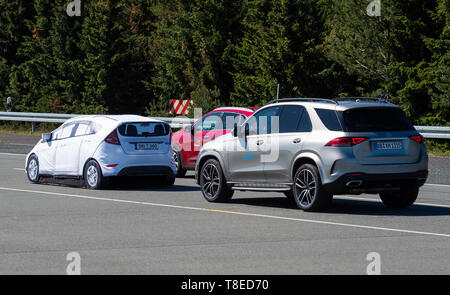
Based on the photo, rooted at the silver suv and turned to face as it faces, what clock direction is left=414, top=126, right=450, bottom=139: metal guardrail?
The metal guardrail is roughly at 2 o'clock from the silver suv.

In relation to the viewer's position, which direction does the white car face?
facing away from the viewer and to the left of the viewer

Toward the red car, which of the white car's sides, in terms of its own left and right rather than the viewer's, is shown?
right

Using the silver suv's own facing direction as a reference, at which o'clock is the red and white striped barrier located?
The red and white striped barrier is roughly at 1 o'clock from the silver suv.

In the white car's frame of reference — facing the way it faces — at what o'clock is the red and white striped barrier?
The red and white striped barrier is roughly at 2 o'clock from the white car.

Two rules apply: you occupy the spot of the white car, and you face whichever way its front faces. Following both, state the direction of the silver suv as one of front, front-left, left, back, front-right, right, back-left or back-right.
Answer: back

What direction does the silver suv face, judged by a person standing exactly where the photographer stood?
facing away from the viewer and to the left of the viewer
